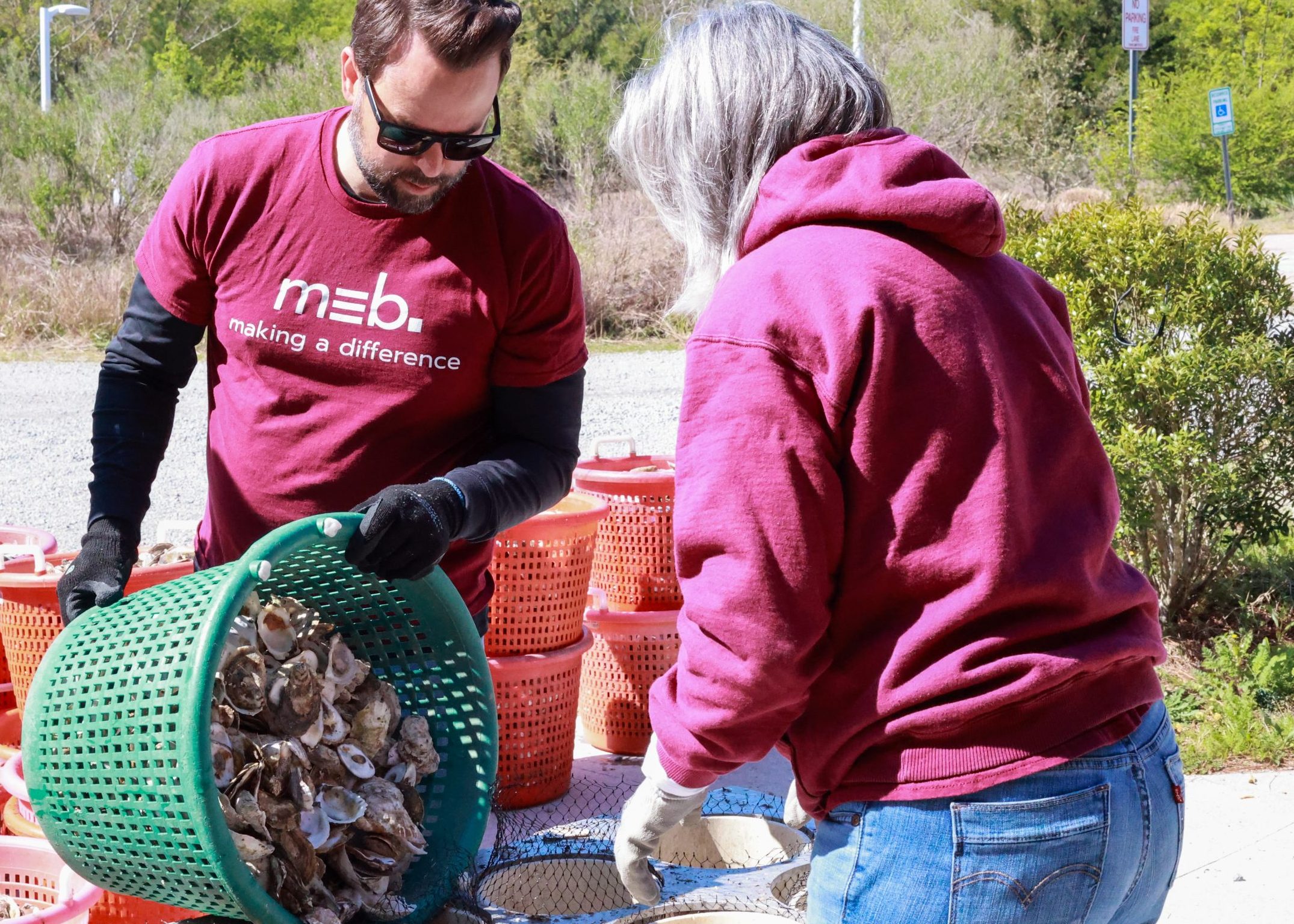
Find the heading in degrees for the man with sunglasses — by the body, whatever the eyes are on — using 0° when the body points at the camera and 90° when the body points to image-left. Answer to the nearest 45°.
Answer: approximately 0°

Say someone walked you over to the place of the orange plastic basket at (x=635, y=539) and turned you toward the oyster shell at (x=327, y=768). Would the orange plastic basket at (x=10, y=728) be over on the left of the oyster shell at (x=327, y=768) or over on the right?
right

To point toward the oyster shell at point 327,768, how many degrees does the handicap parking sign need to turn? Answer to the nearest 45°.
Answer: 0° — it already faces it

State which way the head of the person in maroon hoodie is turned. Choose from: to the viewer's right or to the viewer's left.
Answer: to the viewer's left

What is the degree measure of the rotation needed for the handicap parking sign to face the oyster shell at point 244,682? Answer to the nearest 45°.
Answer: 0° — it already faces it

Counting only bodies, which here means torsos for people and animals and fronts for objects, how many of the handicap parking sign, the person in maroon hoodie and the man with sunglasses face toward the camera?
2

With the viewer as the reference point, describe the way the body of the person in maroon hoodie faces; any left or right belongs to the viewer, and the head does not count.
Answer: facing away from the viewer and to the left of the viewer
